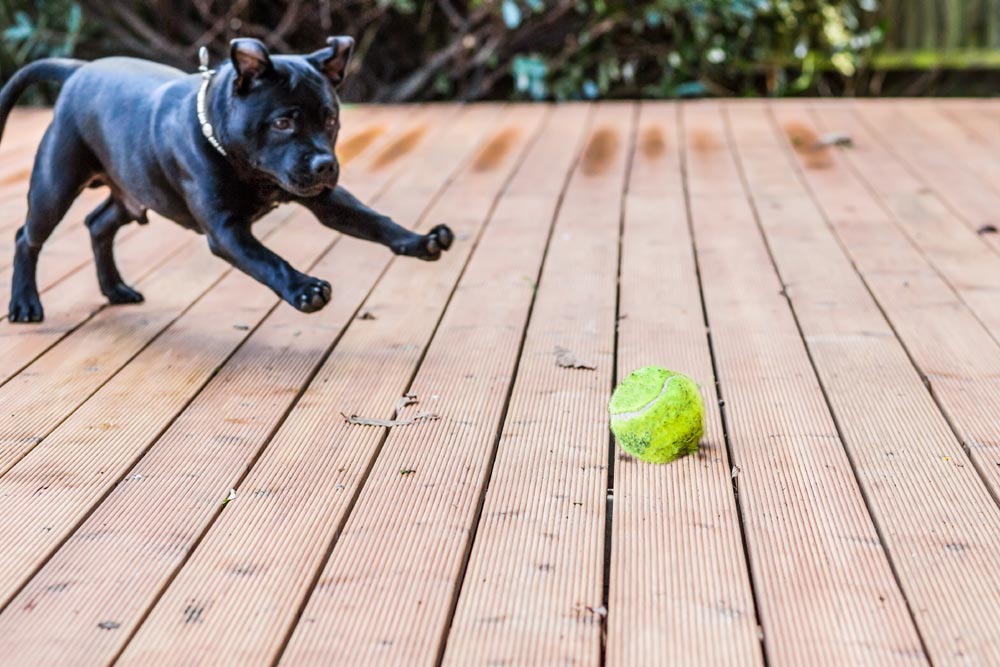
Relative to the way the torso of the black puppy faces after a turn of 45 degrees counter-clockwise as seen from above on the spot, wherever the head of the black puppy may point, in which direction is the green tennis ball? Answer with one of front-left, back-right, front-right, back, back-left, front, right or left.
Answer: front-right

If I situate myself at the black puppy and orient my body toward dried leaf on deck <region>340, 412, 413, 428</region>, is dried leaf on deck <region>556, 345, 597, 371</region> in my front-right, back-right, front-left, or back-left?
front-left

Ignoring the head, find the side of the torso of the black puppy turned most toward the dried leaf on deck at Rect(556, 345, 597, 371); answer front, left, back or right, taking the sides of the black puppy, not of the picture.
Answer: front

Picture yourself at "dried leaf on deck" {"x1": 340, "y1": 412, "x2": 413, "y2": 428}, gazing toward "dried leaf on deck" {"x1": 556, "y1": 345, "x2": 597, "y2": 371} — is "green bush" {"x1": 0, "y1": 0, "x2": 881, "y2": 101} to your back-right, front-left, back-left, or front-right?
front-left

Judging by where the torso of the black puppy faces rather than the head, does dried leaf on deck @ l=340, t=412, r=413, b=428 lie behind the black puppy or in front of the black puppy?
in front

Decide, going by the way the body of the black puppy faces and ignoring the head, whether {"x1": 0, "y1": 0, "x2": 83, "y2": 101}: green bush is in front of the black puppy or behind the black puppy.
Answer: behind

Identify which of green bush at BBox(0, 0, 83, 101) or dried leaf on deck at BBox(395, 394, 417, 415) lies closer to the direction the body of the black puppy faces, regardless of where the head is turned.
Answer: the dried leaf on deck

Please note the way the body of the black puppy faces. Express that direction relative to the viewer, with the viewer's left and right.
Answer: facing the viewer and to the right of the viewer

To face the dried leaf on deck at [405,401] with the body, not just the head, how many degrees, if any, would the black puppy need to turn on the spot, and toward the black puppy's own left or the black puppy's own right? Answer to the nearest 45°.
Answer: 0° — it already faces it
